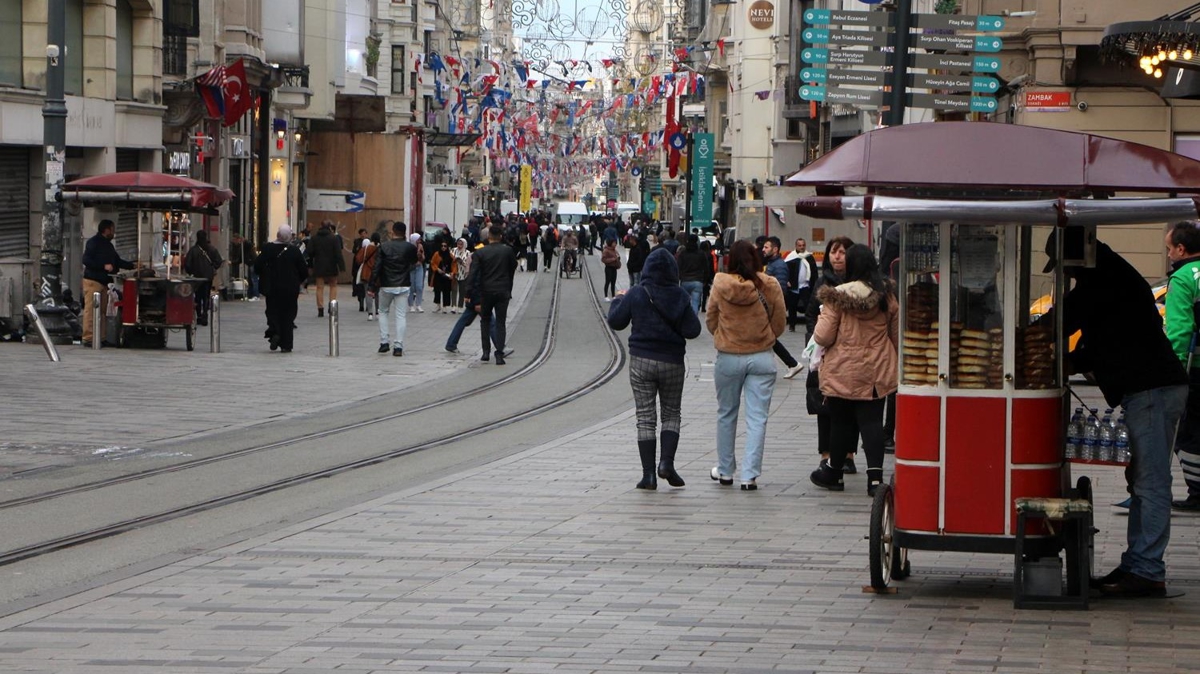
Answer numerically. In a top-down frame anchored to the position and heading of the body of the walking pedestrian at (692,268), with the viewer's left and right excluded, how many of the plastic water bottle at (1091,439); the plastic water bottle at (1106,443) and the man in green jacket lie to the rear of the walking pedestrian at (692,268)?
3

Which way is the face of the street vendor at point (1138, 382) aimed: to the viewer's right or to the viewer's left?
to the viewer's left

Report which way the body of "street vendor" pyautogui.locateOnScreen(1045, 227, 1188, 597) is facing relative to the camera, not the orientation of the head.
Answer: to the viewer's left

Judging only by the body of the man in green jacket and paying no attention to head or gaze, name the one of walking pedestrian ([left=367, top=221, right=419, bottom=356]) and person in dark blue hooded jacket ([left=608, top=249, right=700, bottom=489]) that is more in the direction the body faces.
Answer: the person in dark blue hooded jacket

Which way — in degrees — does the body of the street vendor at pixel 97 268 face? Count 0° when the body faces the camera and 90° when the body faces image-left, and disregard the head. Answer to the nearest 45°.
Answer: approximately 270°

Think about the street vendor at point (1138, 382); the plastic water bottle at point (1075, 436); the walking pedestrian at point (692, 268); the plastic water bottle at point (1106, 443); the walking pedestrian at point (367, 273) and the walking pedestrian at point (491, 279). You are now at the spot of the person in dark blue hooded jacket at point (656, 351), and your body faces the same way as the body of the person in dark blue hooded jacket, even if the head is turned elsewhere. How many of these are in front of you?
3

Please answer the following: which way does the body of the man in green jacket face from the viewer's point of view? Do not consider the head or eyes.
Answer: to the viewer's left

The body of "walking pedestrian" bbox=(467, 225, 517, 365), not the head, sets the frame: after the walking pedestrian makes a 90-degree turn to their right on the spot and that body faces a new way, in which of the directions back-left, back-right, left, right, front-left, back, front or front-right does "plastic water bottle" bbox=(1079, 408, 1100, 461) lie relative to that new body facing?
right

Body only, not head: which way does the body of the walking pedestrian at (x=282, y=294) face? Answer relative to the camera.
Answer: away from the camera

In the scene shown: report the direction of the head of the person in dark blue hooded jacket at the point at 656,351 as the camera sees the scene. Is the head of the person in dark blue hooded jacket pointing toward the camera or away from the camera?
away from the camera

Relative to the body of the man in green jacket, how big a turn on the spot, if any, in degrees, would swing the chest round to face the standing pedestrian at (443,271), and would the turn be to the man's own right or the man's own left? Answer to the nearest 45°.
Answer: approximately 45° to the man's own right

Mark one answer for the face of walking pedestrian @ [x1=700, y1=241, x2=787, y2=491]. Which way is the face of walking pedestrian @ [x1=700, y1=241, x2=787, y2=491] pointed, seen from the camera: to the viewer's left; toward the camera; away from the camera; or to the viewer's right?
away from the camera
